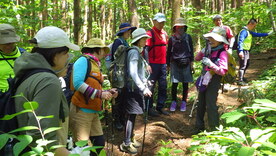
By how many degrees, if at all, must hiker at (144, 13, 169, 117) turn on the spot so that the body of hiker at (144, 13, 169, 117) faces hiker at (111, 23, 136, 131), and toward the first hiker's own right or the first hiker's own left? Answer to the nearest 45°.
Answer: approximately 90° to the first hiker's own right
